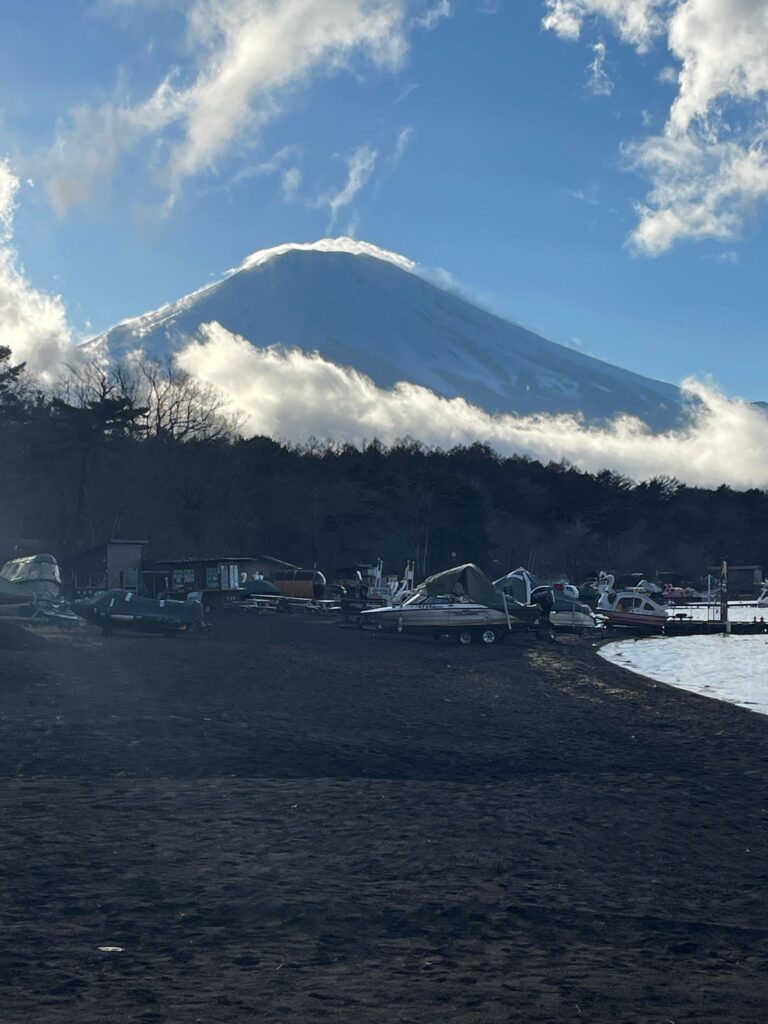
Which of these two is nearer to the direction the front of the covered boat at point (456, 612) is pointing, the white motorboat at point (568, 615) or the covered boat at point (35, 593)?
the covered boat

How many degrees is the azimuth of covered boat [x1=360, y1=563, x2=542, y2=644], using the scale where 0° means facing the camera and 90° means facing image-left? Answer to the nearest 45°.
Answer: approximately 90°

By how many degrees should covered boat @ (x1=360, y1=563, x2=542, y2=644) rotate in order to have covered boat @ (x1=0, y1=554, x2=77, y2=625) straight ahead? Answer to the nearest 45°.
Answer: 0° — it already faces it
